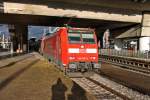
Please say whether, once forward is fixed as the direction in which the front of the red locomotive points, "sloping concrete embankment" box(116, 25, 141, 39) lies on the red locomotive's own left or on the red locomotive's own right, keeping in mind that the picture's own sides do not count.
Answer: on the red locomotive's own left

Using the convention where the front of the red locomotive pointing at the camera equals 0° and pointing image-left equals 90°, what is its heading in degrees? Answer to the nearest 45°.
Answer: approximately 315°
